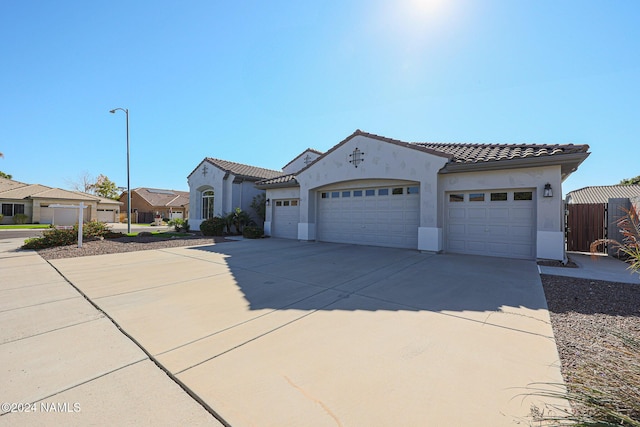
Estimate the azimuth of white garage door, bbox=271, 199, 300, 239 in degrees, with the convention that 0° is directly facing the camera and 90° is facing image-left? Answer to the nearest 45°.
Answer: approximately 45°

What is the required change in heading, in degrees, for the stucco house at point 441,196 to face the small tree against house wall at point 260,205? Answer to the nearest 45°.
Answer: approximately 90° to its right

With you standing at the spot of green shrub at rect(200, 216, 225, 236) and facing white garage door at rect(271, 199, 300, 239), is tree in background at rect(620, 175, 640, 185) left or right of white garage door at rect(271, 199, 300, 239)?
left

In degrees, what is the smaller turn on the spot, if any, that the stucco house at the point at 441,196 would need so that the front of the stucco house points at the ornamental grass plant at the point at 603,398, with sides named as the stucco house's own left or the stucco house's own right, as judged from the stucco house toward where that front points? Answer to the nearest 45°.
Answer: approximately 45° to the stucco house's own left

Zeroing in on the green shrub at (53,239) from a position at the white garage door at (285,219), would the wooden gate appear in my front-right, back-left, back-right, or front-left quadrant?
back-left

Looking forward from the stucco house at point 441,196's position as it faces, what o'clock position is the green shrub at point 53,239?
The green shrub is roughly at 1 o'clock from the stucco house.

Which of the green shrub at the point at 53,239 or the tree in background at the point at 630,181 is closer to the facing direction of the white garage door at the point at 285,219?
the green shrub

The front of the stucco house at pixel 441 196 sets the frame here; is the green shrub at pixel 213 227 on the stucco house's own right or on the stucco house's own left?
on the stucco house's own right

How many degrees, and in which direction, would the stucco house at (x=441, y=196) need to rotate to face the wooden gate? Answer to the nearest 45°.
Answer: approximately 135° to its left

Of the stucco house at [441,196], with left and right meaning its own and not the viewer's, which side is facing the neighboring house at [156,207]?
right
